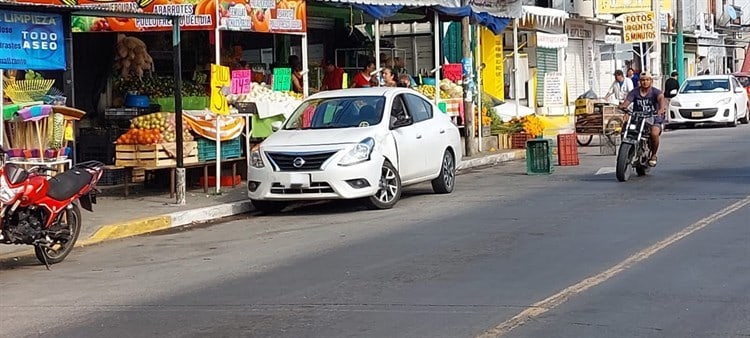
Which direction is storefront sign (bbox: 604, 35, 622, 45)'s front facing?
toward the camera

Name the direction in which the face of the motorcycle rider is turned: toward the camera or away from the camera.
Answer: toward the camera

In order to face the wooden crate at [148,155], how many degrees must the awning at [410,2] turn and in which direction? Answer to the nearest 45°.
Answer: approximately 45° to its right

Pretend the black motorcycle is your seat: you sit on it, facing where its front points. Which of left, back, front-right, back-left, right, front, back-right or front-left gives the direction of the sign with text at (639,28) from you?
back-right

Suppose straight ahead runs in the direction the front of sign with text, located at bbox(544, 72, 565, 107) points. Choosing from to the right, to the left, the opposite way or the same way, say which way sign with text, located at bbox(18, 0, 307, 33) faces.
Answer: the same way

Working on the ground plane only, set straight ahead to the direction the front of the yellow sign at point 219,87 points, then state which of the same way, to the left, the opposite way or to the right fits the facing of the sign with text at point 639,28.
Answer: the same way

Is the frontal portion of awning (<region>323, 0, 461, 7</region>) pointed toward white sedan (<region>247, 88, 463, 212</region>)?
yes

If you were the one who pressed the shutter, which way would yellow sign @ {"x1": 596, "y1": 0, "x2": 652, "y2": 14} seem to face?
facing the viewer

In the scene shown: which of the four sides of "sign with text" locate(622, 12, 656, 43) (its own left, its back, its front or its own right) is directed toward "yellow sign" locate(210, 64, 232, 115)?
front

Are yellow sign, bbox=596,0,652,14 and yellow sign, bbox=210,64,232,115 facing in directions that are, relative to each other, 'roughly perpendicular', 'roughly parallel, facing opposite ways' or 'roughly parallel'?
roughly parallel

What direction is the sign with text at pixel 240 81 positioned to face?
toward the camera

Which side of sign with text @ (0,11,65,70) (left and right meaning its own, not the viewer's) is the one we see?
front
